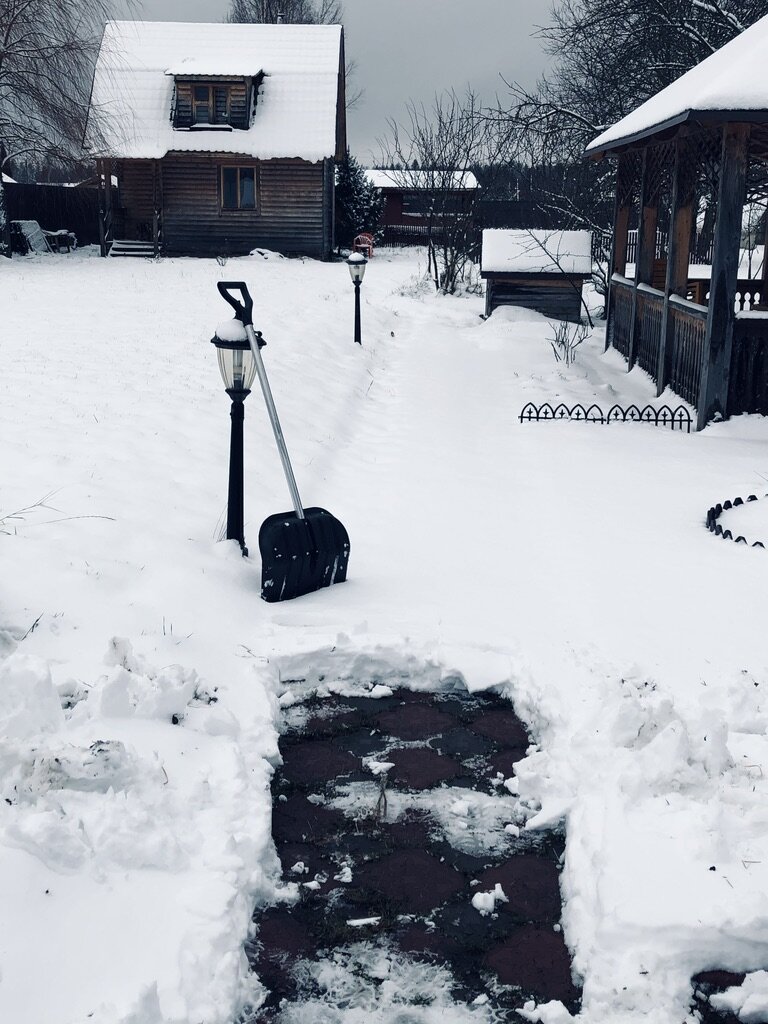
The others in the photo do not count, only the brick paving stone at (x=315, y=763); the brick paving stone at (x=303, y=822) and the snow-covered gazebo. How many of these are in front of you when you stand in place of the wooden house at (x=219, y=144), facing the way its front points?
3

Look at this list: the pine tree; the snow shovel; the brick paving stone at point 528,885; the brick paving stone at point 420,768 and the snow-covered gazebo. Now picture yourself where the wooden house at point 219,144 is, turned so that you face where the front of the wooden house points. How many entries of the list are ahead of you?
4

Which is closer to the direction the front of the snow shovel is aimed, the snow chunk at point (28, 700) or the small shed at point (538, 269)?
the snow chunk

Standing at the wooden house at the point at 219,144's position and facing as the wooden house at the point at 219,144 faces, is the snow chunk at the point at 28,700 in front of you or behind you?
in front

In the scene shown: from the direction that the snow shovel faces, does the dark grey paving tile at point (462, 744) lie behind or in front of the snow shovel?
in front

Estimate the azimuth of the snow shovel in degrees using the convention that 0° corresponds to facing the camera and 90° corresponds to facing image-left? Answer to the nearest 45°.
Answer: approximately 0°

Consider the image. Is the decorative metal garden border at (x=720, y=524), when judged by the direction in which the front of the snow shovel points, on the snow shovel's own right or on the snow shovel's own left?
on the snow shovel's own left

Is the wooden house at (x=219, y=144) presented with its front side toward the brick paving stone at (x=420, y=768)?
yes
